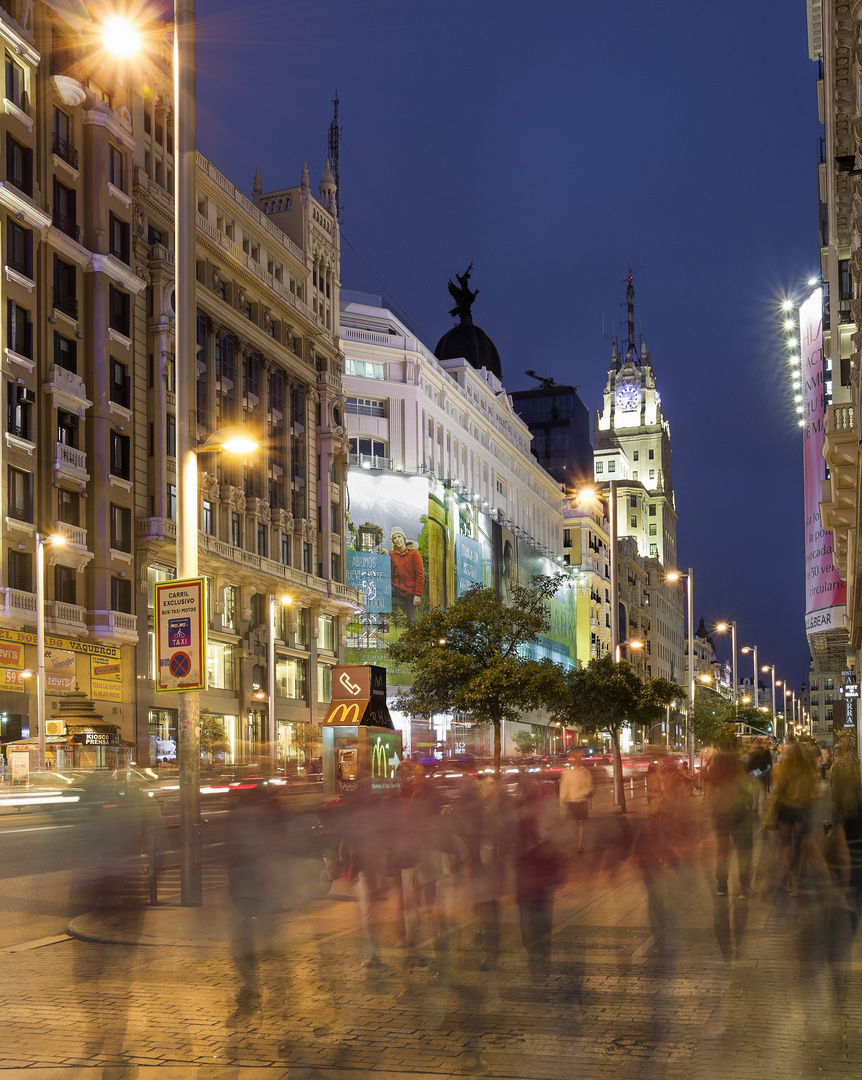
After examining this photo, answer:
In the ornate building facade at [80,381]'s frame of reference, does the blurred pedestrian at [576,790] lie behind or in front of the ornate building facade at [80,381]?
in front

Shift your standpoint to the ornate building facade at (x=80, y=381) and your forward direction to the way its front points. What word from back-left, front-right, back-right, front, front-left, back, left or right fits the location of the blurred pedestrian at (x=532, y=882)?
front-right

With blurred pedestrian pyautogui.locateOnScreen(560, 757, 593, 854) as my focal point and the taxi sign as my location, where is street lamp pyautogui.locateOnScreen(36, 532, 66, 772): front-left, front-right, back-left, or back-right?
front-left

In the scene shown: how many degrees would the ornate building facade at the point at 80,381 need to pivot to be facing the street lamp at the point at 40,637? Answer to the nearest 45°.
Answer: approximately 45° to its right

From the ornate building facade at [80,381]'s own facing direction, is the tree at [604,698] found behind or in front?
in front

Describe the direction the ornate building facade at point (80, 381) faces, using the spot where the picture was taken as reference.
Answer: facing the viewer and to the right of the viewer

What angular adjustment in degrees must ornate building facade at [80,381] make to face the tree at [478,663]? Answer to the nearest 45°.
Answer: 0° — it already faces it

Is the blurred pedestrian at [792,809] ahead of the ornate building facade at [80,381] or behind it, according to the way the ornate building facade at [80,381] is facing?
ahead
